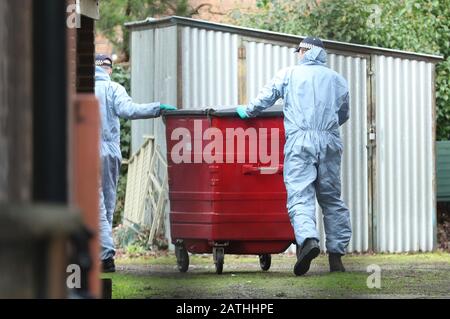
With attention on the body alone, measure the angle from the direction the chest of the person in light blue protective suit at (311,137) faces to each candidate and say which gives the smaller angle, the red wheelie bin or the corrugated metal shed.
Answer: the corrugated metal shed

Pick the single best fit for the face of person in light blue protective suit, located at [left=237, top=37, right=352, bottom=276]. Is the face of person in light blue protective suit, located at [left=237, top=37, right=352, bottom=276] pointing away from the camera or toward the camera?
away from the camera

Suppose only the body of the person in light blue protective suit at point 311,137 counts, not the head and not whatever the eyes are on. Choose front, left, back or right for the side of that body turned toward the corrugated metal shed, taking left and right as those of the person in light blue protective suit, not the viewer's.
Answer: front

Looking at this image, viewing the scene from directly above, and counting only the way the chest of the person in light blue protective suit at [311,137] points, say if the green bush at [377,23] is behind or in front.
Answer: in front

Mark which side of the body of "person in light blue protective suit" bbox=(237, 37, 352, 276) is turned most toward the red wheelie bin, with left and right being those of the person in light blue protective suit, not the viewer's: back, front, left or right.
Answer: left

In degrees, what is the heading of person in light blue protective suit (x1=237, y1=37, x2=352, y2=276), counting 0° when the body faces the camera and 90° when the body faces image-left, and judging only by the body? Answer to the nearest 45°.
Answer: approximately 180°
